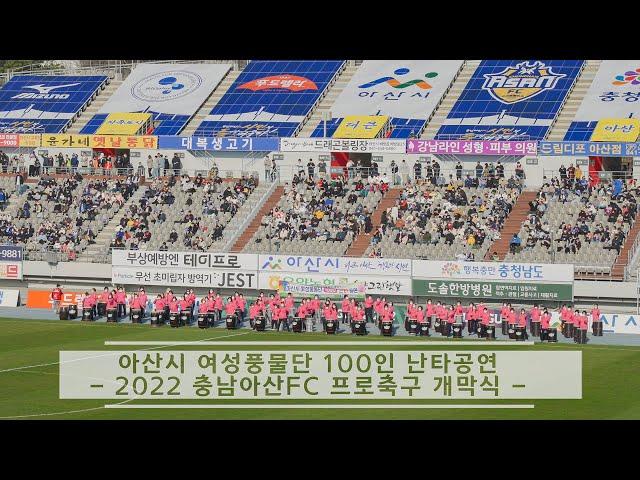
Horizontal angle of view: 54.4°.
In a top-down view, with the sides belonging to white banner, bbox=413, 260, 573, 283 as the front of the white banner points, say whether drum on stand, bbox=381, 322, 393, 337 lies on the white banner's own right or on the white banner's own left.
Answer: on the white banner's own right

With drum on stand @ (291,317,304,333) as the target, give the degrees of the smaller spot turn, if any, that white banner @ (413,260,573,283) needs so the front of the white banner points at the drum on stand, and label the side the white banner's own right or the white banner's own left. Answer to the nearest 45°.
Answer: approximately 45° to the white banner's own right

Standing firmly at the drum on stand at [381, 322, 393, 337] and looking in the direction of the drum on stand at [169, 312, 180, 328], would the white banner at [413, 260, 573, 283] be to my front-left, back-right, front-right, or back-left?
back-right

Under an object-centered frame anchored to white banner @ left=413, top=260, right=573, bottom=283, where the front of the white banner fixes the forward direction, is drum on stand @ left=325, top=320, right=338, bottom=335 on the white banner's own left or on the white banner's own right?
on the white banner's own right

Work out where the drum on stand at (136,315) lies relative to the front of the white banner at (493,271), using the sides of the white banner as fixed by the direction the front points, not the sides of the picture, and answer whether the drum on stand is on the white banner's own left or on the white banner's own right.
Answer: on the white banner's own right

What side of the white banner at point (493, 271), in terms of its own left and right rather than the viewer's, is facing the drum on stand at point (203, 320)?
right

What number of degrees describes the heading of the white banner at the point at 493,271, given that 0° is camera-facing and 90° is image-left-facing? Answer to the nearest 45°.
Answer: approximately 0°

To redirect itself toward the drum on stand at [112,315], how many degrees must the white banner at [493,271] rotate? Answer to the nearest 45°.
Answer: approximately 90° to its right
